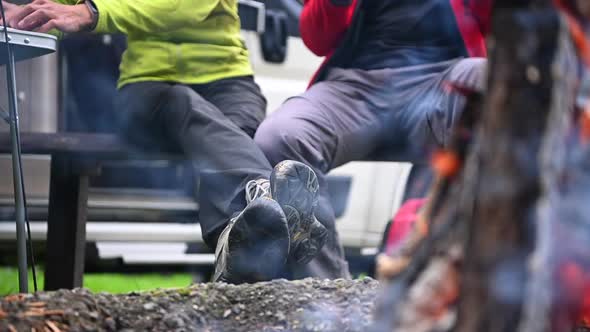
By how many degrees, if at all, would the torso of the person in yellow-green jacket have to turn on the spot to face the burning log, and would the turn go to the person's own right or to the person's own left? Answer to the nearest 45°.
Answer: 0° — they already face it

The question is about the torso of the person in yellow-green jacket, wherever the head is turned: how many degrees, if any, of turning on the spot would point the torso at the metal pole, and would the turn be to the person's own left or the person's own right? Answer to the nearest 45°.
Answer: approximately 45° to the person's own right

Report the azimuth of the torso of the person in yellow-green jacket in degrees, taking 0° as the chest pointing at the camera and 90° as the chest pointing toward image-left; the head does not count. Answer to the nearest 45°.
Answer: approximately 0°

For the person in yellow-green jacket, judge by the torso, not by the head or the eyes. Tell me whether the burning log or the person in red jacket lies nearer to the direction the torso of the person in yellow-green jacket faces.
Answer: the burning log

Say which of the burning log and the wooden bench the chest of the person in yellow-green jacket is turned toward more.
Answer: the burning log
